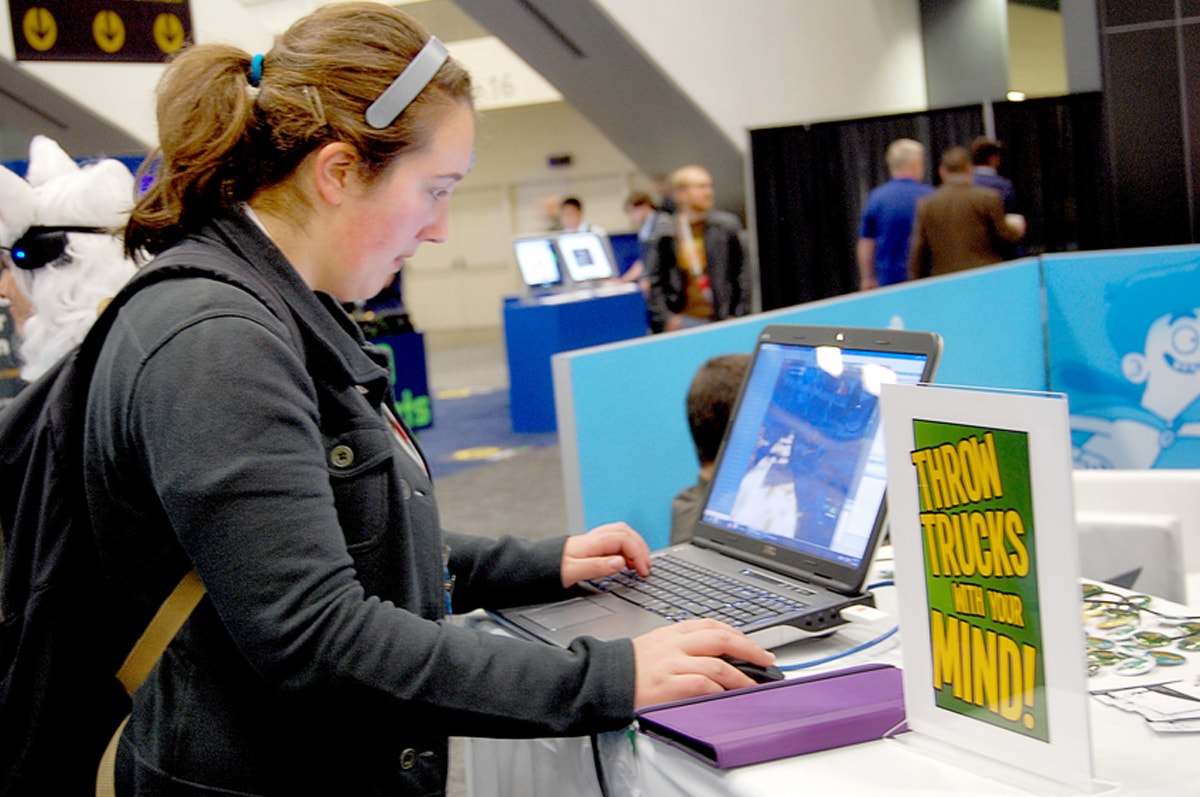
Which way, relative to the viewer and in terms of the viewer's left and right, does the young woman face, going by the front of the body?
facing to the right of the viewer

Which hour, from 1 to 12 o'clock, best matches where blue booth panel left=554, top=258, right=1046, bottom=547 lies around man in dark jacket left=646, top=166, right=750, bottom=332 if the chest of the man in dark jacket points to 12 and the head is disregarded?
The blue booth panel is roughly at 12 o'clock from the man in dark jacket.

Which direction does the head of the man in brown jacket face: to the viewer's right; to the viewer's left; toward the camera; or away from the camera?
away from the camera

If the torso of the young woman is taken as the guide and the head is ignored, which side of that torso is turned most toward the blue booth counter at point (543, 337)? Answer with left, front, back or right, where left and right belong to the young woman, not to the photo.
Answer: left

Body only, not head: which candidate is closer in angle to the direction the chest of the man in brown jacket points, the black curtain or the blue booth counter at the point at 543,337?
the black curtain

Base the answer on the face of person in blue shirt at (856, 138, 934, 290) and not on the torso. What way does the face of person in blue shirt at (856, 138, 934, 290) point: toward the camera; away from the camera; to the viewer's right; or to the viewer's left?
away from the camera

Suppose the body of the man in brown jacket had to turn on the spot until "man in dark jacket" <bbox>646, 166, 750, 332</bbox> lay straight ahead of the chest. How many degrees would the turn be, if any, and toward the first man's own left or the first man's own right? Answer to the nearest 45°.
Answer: approximately 90° to the first man's own left

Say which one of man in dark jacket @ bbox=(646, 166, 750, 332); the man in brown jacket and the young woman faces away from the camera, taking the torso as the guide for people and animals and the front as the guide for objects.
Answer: the man in brown jacket

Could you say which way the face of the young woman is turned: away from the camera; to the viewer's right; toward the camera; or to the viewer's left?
to the viewer's right

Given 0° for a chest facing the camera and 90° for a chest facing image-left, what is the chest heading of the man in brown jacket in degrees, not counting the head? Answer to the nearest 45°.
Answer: approximately 180°

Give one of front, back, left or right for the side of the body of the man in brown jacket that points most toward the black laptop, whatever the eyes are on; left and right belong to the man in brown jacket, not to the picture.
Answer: back

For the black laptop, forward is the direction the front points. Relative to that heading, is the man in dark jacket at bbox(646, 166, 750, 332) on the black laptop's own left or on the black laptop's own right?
on the black laptop's own right
